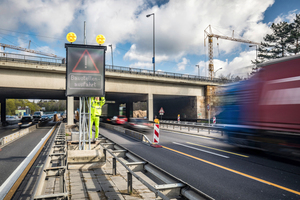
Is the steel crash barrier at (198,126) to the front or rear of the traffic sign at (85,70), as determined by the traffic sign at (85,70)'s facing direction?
to the rear

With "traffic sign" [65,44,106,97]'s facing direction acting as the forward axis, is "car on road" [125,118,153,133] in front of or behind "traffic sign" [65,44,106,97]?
behind

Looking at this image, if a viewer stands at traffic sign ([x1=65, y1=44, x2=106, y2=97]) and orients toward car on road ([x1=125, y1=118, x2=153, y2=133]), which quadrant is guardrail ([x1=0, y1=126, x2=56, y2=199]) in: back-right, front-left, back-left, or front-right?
back-left

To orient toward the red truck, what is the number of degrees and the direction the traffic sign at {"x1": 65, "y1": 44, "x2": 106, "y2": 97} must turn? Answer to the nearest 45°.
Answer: approximately 90° to its left

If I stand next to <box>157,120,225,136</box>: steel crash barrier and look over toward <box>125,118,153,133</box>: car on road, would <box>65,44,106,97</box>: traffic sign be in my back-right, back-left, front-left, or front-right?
front-left

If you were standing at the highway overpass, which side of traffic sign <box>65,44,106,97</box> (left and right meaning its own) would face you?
back

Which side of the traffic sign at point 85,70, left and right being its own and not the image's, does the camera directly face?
front
